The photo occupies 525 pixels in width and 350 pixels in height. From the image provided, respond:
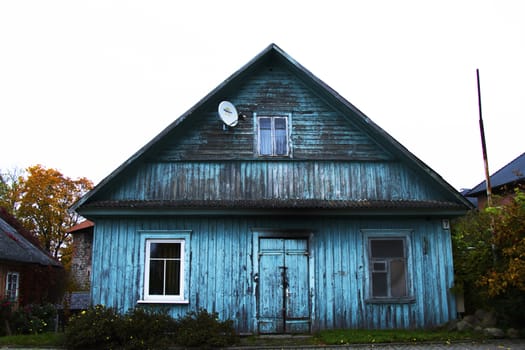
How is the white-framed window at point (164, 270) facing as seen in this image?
toward the camera

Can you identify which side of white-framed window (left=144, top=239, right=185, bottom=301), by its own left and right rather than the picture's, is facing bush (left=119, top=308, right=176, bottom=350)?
front

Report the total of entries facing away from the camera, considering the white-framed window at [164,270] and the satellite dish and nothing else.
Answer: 0

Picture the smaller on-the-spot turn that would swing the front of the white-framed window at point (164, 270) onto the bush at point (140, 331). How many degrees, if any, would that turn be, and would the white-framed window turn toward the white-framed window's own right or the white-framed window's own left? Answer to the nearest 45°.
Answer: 0° — it already faces it

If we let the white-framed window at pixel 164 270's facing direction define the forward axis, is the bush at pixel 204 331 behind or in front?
in front

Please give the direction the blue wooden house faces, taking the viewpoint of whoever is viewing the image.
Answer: facing the viewer
